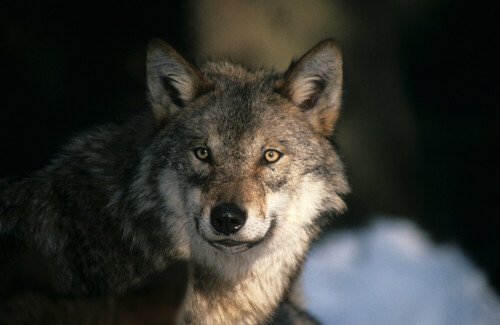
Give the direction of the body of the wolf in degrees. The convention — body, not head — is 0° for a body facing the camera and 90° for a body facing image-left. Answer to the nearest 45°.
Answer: approximately 315°
